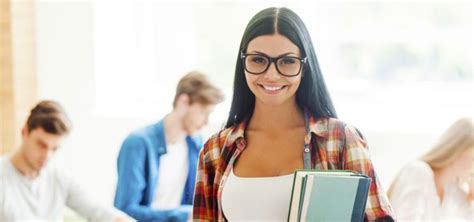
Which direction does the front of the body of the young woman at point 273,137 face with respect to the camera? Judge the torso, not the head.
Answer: toward the camera

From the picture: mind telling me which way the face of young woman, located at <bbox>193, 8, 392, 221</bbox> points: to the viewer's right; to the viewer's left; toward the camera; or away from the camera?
toward the camera

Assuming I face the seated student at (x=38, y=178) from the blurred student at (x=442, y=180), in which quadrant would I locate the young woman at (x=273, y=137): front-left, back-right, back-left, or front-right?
front-left

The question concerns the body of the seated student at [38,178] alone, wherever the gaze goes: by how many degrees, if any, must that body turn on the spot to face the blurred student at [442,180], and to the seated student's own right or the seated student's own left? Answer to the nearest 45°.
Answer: approximately 45° to the seated student's own left

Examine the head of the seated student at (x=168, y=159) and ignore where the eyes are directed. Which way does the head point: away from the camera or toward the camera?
toward the camera

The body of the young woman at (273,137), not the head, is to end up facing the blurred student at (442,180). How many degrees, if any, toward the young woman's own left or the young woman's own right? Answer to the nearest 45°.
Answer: approximately 135° to the young woman's own left

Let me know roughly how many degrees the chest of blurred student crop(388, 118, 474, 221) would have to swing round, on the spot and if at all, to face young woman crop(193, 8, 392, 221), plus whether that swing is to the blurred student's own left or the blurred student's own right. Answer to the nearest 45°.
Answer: approximately 45° to the blurred student's own right
